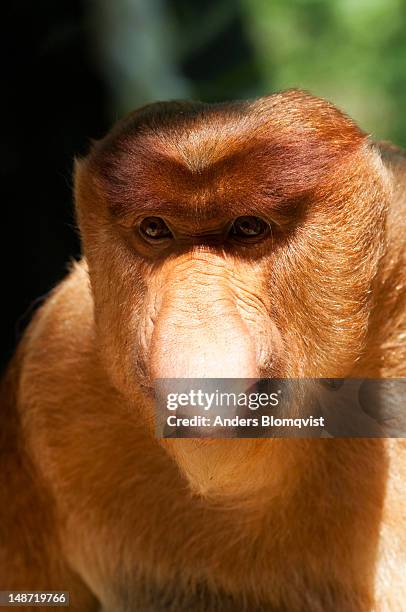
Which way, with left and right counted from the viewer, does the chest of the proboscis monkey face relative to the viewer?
facing the viewer
